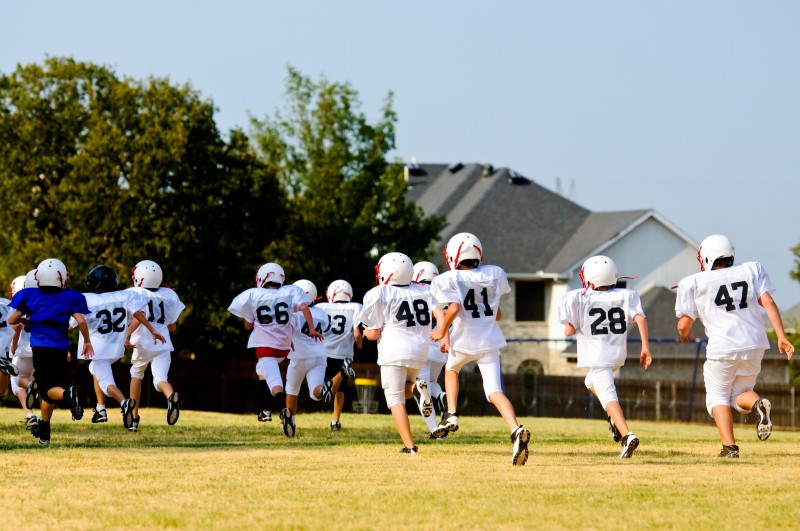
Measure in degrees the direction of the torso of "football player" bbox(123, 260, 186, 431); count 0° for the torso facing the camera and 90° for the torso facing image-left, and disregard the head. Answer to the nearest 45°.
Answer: approximately 135°

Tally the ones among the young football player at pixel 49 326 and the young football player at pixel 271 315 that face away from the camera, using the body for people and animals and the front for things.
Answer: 2

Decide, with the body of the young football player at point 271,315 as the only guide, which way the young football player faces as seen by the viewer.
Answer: away from the camera

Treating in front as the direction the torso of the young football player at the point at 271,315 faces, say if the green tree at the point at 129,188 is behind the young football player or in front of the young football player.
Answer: in front

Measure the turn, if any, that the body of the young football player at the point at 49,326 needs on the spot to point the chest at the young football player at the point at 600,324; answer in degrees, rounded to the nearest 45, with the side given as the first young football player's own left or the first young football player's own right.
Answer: approximately 90° to the first young football player's own right

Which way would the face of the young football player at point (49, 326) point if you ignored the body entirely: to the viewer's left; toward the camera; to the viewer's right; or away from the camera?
away from the camera

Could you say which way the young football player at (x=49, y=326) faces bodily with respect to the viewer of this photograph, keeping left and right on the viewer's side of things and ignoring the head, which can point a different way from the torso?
facing away from the viewer

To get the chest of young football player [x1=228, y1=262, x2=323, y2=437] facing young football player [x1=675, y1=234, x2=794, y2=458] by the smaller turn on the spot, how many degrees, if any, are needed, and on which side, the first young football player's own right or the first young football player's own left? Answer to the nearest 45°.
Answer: approximately 135° to the first young football player's own right

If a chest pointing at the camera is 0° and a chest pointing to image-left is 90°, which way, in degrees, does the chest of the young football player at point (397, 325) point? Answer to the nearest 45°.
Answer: approximately 135°

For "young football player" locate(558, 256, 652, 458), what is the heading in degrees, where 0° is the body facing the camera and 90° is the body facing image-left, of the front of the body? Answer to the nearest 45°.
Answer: approximately 135°

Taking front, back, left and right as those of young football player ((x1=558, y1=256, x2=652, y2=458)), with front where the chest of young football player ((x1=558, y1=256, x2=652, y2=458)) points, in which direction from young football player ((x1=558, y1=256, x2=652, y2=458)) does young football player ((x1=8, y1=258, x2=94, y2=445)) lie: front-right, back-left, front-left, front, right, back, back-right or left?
front-left

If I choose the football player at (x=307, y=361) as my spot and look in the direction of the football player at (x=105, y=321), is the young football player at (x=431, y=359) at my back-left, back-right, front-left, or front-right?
back-left

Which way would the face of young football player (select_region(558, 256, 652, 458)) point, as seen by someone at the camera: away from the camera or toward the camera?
away from the camera
